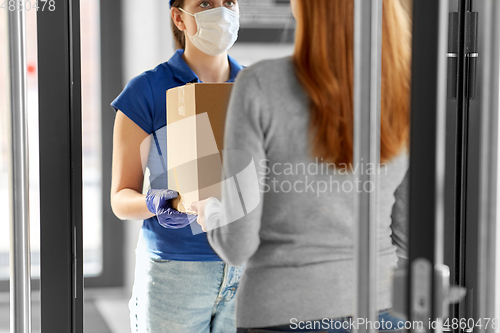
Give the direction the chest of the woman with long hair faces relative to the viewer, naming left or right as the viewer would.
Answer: facing away from the viewer and to the left of the viewer

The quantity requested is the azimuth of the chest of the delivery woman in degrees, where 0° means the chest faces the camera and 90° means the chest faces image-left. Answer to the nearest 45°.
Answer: approximately 315°

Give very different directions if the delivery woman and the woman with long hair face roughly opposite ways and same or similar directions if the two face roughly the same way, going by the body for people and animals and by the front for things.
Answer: very different directions
